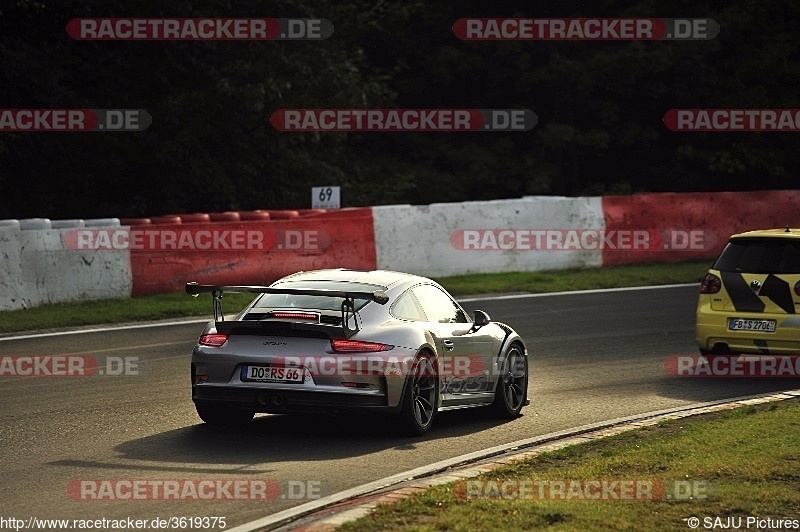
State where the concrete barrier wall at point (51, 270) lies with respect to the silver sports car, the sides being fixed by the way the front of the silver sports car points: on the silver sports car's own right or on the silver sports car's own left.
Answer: on the silver sports car's own left

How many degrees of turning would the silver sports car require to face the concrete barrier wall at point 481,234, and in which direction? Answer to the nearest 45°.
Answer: approximately 45° to its left

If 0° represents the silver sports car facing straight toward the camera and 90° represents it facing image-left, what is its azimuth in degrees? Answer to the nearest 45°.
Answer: approximately 225°
